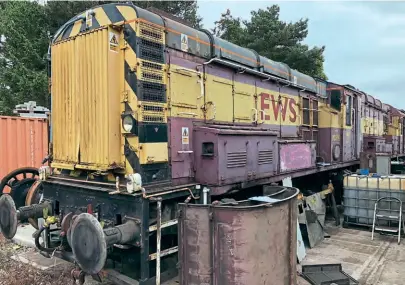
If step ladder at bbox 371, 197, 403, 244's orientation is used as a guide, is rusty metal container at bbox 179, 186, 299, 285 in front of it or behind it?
in front

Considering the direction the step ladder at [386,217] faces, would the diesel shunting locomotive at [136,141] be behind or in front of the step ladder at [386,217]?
in front

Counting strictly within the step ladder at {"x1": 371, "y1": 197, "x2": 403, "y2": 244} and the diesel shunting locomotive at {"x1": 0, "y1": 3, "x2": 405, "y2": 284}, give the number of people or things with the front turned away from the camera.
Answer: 0

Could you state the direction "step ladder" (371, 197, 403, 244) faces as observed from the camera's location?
facing the viewer

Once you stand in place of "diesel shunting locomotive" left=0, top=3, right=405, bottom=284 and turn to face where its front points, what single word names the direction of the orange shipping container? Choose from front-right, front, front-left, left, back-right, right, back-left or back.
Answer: right

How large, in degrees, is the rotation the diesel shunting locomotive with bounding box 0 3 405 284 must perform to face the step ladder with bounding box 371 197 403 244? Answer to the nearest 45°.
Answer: approximately 90° to its left

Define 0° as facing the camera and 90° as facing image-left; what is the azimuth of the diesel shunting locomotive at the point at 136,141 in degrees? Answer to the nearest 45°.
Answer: approximately 45°

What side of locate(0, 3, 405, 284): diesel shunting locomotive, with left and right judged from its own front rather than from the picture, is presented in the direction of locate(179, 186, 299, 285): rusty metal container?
left
